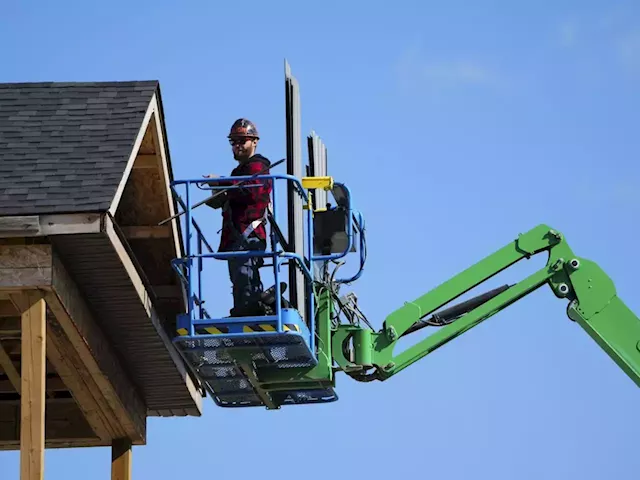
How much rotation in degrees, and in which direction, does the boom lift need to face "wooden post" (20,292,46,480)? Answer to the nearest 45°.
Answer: approximately 45° to its left

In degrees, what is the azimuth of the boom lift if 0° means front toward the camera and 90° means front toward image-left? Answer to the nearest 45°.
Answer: approximately 90°

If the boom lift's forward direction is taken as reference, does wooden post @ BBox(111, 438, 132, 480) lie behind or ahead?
ahead
